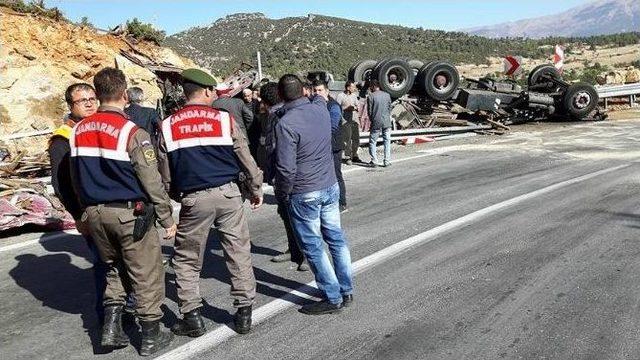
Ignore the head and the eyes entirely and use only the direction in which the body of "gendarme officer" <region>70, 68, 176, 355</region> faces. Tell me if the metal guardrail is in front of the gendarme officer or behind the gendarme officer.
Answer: in front

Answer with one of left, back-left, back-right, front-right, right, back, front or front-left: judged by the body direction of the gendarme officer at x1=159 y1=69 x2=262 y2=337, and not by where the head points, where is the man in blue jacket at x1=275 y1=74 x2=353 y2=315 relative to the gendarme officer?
right

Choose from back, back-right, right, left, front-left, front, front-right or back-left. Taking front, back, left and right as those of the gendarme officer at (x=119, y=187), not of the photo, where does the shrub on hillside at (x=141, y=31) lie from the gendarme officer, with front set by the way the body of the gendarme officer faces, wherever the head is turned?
front-left

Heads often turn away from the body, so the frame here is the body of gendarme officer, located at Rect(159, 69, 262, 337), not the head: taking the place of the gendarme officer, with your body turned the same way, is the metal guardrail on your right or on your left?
on your right

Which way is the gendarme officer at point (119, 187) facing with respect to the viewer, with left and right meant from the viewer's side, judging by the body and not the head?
facing away from the viewer and to the right of the viewer

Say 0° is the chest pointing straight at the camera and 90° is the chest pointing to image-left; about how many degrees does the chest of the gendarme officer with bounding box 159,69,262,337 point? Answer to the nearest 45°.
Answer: approximately 180°

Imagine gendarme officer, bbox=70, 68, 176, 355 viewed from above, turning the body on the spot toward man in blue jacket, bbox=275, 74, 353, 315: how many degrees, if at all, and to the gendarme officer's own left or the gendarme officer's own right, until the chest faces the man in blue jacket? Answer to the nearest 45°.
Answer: approximately 45° to the gendarme officer's own right

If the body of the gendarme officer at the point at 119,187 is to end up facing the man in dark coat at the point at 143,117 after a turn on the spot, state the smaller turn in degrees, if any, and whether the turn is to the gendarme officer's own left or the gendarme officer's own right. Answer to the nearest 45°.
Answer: approximately 45° to the gendarme officer's own left

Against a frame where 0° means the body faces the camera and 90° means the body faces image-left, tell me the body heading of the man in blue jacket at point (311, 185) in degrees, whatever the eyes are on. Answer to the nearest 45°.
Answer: approximately 135°

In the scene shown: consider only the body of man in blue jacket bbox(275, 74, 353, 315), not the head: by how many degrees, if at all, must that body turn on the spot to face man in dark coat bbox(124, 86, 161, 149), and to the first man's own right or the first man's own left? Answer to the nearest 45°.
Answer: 0° — they already face them
